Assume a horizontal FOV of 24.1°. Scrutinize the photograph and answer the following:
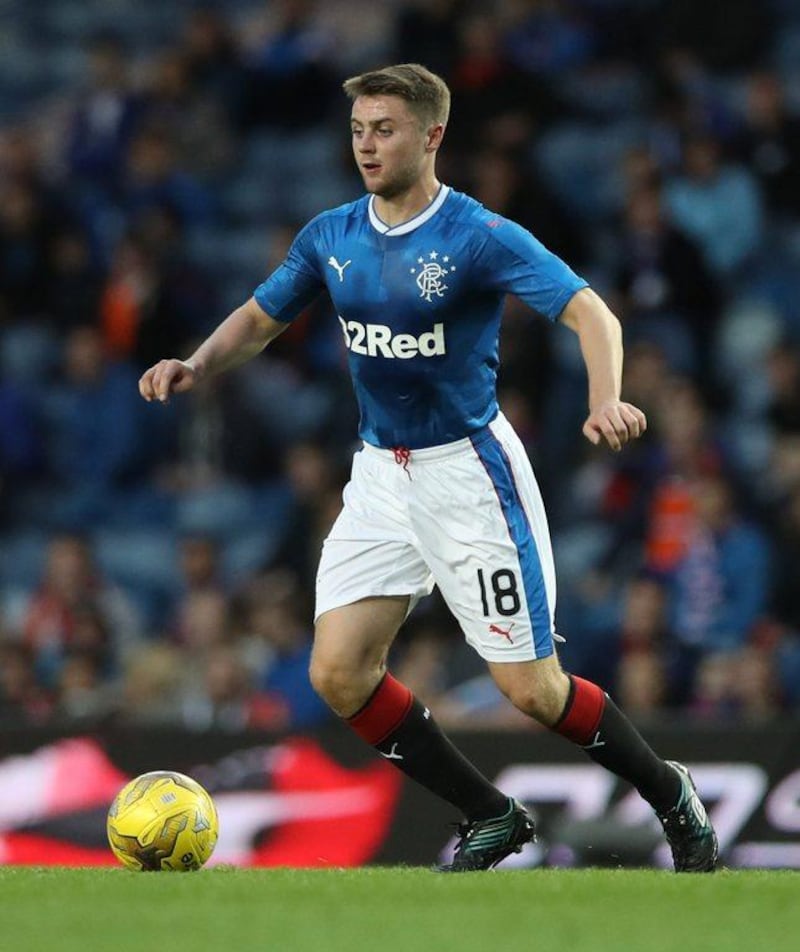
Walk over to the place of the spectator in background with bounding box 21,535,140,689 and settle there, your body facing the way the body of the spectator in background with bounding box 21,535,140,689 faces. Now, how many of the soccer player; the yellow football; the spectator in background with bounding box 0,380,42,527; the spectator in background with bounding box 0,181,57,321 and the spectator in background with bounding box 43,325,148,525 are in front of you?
2

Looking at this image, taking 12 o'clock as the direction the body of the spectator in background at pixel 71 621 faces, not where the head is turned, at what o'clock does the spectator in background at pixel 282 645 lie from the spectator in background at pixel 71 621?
the spectator in background at pixel 282 645 is roughly at 10 o'clock from the spectator in background at pixel 71 621.

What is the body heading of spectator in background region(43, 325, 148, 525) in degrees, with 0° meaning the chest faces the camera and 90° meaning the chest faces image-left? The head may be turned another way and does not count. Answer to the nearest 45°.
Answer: approximately 0°

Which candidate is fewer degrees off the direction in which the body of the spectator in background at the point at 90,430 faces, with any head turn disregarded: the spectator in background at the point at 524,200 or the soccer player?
the soccer player

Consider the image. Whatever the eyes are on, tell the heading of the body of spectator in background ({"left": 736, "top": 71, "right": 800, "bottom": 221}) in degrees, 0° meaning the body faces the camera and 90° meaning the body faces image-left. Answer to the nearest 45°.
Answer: approximately 0°
